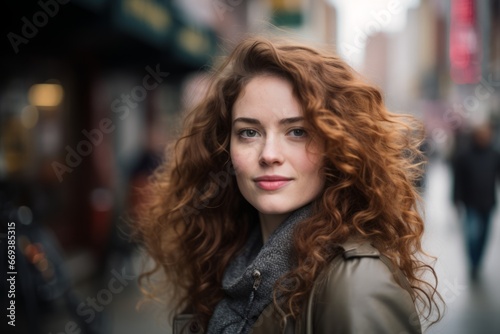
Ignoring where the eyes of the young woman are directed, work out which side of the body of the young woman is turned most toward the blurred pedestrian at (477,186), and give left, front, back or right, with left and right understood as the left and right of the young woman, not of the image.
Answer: back

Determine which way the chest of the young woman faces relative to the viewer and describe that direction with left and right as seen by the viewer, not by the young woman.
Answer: facing the viewer and to the left of the viewer
